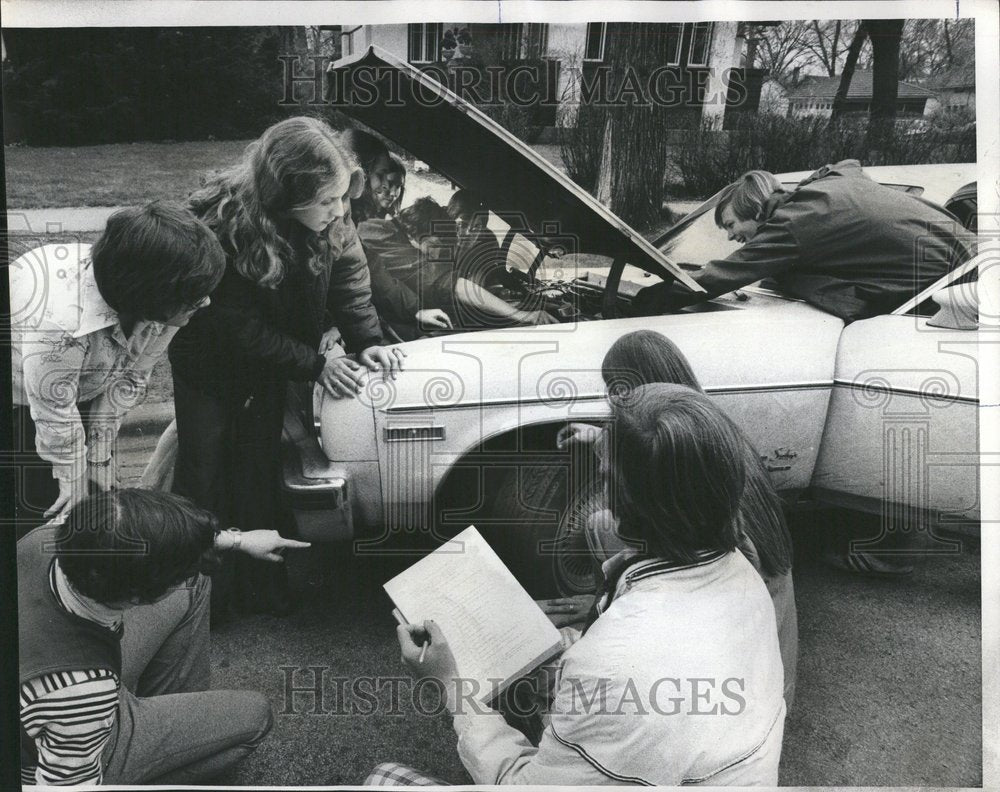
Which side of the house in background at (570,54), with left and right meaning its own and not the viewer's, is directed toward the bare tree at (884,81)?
left

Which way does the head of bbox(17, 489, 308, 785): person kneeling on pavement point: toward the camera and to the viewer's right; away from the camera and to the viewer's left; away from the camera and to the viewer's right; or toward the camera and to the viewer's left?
away from the camera and to the viewer's right

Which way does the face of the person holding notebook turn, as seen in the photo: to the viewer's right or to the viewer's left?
to the viewer's left

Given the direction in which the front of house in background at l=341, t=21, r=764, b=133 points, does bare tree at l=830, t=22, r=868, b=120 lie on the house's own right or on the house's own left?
on the house's own left

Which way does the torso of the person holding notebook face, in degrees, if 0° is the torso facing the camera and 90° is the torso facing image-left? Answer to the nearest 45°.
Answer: approximately 135°

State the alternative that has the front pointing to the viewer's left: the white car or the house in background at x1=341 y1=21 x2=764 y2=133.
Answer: the white car

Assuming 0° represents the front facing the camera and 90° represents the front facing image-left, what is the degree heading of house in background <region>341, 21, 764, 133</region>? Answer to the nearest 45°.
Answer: approximately 0°

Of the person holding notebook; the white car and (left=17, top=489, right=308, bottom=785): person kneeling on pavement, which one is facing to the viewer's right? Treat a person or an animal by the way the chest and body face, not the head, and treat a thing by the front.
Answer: the person kneeling on pavement

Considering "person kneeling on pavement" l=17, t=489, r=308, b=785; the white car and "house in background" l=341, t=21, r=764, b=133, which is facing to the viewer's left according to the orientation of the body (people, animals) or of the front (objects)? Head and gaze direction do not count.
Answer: the white car

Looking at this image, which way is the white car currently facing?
to the viewer's left

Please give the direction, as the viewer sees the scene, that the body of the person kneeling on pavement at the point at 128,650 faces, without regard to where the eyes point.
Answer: to the viewer's right
